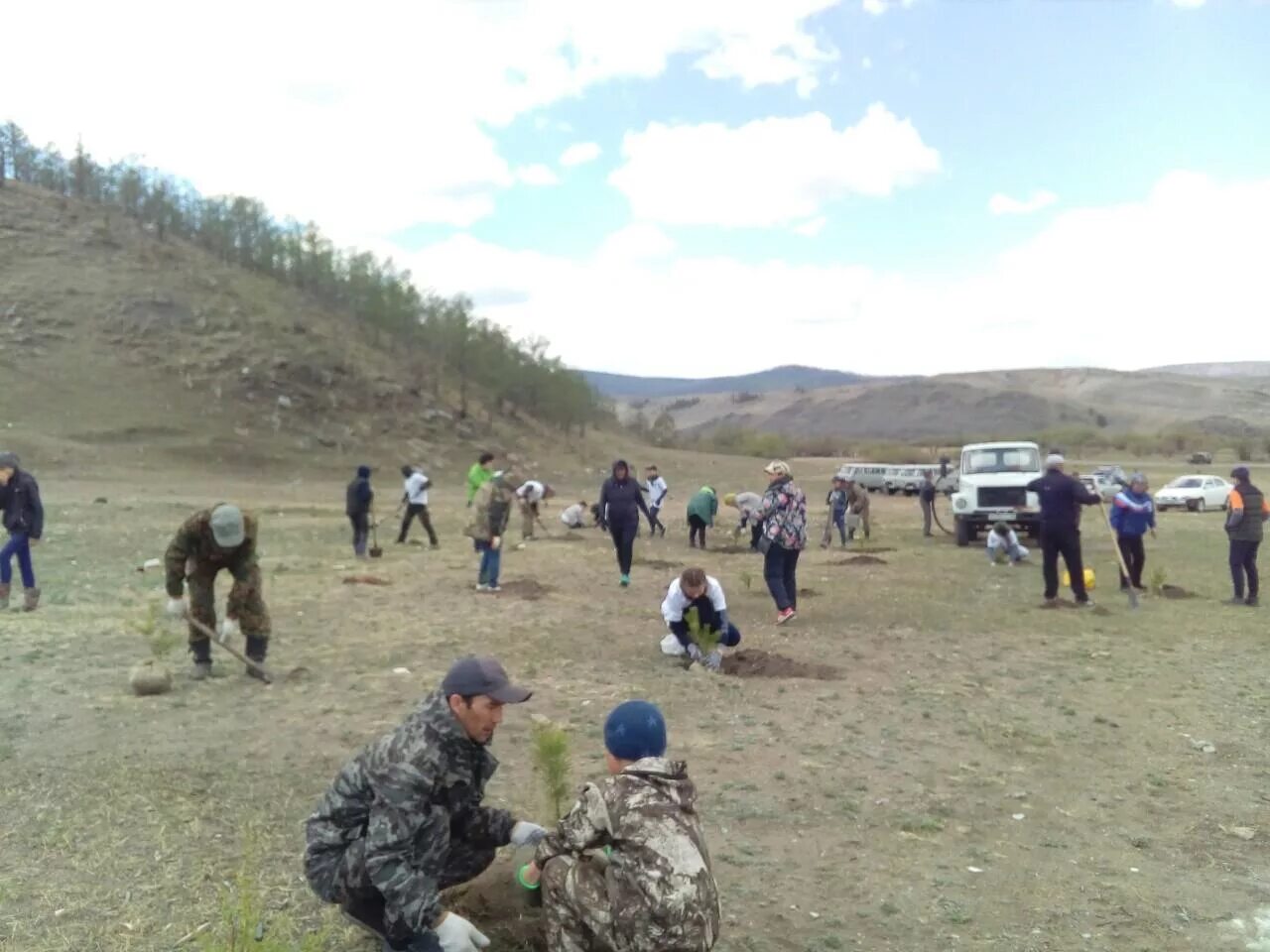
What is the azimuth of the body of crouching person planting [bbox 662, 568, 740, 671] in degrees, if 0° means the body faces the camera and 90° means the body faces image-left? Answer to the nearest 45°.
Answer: approximately 0°

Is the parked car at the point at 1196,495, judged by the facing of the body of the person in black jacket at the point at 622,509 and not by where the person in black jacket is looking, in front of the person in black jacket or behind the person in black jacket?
behind

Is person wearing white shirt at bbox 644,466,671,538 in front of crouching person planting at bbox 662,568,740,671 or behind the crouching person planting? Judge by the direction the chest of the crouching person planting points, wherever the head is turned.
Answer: behind

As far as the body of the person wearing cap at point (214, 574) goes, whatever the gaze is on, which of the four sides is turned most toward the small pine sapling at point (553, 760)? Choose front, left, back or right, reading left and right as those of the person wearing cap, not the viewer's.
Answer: front

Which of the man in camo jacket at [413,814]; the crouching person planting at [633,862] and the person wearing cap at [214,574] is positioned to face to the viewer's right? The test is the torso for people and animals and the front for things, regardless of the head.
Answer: the man in camo jacket

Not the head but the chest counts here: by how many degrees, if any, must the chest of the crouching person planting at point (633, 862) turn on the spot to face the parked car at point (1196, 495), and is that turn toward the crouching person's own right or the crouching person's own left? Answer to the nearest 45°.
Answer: approximately 90° to the crouching person's own right

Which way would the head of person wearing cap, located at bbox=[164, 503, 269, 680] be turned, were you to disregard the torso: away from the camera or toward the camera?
toward the camera

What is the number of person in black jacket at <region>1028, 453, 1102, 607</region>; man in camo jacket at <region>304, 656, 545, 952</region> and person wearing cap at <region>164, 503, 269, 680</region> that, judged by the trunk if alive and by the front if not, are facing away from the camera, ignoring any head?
1

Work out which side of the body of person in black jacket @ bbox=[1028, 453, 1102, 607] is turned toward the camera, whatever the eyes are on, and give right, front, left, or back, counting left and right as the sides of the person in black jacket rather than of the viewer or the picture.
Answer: back

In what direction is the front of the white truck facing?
toward the camera

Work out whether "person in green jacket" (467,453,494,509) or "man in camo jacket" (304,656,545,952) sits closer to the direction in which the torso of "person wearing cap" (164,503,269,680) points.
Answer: the man in camo jacket

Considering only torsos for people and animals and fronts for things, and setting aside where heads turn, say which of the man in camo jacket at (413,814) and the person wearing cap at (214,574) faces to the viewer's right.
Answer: the man in camo jacket

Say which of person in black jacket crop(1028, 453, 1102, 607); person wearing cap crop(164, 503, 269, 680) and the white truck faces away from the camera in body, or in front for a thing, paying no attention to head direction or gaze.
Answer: the person in black jacket

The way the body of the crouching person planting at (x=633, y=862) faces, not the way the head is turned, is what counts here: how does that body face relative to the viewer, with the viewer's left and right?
facing away from the viewer and to the left of the viewer

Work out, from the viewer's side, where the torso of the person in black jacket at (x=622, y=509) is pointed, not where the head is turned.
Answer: toward the camera

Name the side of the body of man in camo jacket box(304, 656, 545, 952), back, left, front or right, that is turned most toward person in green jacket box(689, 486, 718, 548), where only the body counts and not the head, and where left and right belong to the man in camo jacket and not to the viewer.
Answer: left

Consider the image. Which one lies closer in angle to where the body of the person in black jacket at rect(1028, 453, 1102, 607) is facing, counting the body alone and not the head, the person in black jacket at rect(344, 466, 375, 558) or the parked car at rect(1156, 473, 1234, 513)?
the parked car
